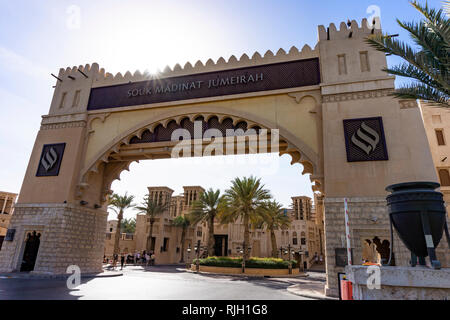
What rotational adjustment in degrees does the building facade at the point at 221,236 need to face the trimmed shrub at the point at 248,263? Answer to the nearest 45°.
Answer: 0° — it already faces it

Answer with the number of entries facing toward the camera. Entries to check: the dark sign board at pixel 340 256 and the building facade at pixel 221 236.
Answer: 2

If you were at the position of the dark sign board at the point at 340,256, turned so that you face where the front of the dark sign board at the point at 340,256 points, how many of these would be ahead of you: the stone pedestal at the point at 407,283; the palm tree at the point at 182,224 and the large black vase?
2

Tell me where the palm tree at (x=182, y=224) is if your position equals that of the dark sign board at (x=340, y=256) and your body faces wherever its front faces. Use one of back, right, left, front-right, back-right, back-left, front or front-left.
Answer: back-right

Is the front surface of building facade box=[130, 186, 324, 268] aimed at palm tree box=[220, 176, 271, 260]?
yes

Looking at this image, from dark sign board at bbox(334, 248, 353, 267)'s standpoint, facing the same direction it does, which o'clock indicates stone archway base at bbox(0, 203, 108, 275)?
The stone archway base is roughly at 3 o'clock from the dark sign board.

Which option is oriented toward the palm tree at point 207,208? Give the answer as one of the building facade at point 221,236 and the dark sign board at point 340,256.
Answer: the building facade

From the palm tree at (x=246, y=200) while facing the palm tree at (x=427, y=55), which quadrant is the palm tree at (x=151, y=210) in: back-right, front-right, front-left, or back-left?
back-right

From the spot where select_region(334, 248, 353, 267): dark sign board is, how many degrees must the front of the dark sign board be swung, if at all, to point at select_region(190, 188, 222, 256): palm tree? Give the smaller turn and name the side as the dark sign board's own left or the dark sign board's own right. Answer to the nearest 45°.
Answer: approximately 135° to the dark sign board's own right

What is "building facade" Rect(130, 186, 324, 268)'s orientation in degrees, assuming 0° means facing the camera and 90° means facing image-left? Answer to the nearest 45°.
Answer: approximately 0°

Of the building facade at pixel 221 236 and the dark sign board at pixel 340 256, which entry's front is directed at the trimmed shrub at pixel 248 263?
the building facade
